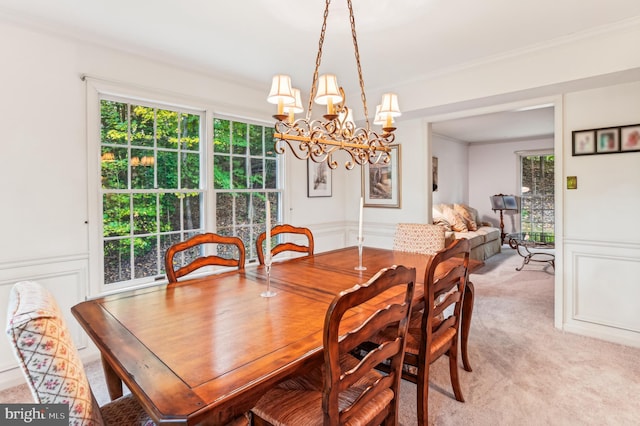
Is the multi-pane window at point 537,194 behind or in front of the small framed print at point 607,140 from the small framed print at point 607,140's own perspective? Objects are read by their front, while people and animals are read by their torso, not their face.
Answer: behind

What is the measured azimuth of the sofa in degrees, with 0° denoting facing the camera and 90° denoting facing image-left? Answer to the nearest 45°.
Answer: approximately 315°

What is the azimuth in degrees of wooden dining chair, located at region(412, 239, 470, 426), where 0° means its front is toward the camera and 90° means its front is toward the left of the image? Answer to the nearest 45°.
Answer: approximately 135°

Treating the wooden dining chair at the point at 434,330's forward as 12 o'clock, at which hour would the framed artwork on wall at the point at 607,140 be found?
The framed artwork on wall is roughly at 3 o'clock from the wooden dining chair.

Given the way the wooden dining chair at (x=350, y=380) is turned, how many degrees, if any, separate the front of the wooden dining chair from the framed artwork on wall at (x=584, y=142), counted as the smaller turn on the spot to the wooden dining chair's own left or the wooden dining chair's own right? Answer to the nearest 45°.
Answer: approximately 90° to the wooden dining chair's own right

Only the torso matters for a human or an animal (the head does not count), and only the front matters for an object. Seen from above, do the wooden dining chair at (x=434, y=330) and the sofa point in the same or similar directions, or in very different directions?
very different directions

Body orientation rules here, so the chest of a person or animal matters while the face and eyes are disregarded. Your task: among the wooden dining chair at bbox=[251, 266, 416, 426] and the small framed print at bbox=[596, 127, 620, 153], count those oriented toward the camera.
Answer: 1

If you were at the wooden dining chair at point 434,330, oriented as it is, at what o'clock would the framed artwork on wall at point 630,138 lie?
The framed artwork on wall is roughly at 3 o'clock from the wooden dining chair.

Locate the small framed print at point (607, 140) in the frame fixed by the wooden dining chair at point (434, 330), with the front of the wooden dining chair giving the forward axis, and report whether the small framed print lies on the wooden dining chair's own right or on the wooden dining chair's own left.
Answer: on the wooden dining chair's own right
